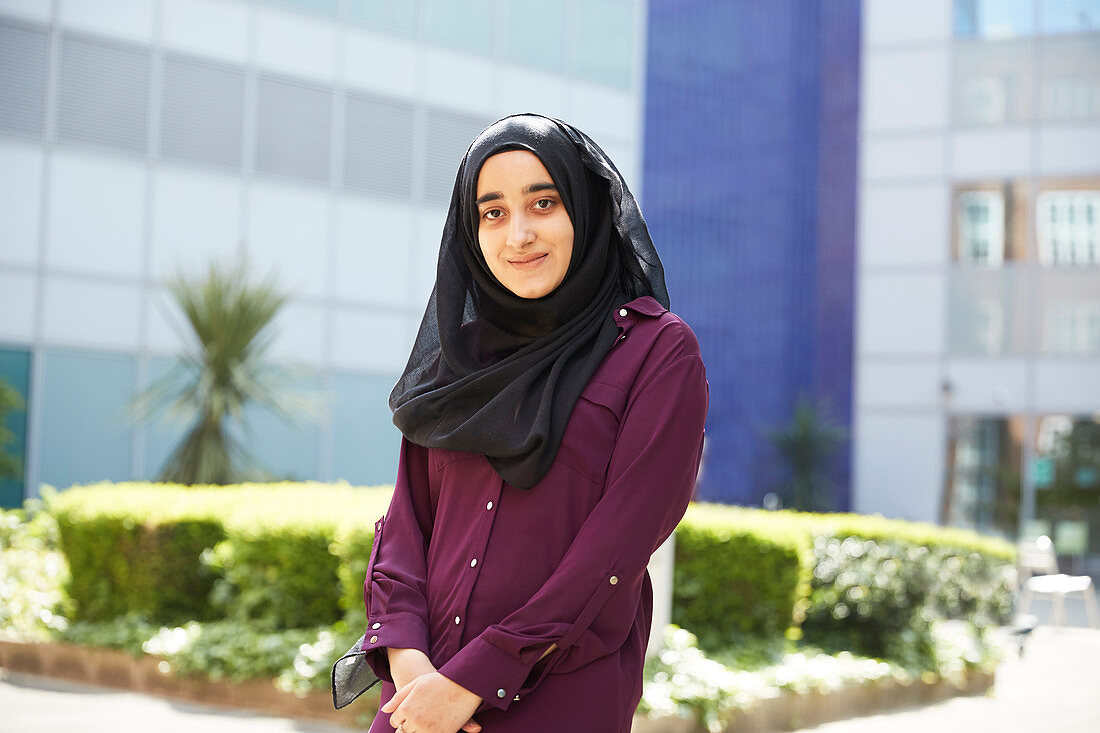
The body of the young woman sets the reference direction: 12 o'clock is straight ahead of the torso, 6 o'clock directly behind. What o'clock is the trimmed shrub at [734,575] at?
The trimmed shrub is roughly at 5 o'clock from the young woman.

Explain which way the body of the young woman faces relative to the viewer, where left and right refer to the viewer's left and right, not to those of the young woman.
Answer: facing the viewer and to the left of the viewer

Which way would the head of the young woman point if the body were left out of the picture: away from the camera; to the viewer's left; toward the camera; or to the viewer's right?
toward the camera

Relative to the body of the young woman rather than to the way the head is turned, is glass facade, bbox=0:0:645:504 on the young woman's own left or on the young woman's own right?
on the young woman's own right

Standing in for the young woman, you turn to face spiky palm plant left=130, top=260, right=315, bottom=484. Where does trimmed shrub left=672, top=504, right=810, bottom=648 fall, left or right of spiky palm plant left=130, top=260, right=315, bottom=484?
right

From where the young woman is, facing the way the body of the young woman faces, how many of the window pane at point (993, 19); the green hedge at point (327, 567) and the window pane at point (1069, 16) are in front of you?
0

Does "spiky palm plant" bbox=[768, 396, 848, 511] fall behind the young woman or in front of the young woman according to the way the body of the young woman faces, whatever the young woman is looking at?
behind

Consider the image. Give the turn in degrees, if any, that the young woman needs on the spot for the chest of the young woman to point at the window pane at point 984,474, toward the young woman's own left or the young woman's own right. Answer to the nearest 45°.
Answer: approximately 180°
